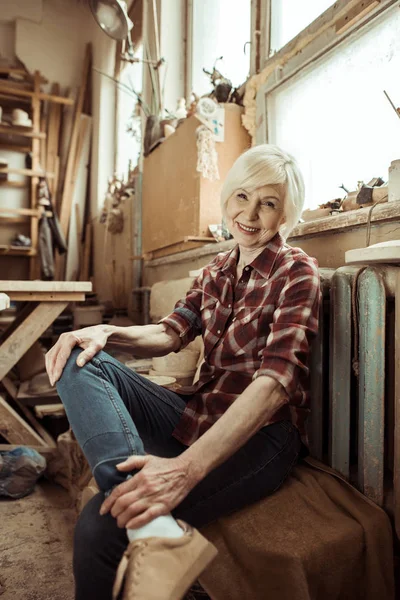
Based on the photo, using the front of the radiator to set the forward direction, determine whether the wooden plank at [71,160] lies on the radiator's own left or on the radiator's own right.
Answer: on the radiator's own right

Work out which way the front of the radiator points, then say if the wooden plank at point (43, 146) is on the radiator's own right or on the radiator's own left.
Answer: on the radiator's own right

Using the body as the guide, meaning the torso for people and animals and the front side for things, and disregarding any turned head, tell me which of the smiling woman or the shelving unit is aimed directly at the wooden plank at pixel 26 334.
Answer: the shelving unit

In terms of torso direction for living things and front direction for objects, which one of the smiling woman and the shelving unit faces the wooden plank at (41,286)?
the shelving unit

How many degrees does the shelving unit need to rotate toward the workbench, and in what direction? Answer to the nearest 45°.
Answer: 0° — it already faces it

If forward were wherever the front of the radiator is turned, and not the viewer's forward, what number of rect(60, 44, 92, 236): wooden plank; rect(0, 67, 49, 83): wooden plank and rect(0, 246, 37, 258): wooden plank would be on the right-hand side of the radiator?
3

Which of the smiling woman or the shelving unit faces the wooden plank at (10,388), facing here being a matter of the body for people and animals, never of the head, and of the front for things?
the shelving unit

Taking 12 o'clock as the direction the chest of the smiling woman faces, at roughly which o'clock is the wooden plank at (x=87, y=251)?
The wooden plank is roughly at 4 o'clock from the smiling woman.

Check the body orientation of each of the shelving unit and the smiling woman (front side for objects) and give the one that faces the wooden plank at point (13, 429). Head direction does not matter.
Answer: the shelving unit
